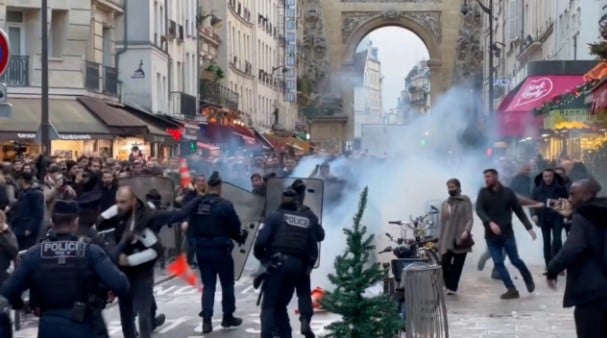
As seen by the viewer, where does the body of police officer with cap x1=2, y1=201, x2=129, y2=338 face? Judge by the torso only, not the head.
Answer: away from the camera

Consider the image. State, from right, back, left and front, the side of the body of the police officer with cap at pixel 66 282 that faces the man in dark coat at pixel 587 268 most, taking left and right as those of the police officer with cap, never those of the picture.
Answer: right

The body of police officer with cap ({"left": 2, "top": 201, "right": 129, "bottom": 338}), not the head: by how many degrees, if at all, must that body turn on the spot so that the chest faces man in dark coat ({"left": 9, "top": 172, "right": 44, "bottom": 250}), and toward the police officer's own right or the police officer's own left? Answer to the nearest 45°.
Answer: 0° — they already face them

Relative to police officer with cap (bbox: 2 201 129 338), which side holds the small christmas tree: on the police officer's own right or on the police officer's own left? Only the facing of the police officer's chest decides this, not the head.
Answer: on the police officer's own right

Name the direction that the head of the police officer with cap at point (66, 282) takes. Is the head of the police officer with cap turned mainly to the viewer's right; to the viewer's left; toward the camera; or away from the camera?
away from the camera

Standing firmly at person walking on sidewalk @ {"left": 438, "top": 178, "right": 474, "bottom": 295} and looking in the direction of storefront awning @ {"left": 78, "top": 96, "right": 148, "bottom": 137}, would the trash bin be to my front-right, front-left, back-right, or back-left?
back-left

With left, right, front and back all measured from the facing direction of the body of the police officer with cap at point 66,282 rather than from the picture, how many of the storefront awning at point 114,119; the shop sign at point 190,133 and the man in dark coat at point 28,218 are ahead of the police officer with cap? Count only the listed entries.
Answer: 3

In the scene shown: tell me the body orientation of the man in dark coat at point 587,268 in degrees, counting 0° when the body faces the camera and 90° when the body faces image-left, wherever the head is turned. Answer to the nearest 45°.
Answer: approximately 90°

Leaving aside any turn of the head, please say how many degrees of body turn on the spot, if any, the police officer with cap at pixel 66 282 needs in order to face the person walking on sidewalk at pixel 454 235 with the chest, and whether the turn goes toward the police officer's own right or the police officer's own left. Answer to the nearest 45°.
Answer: approximately 45° to the police officer's own right
